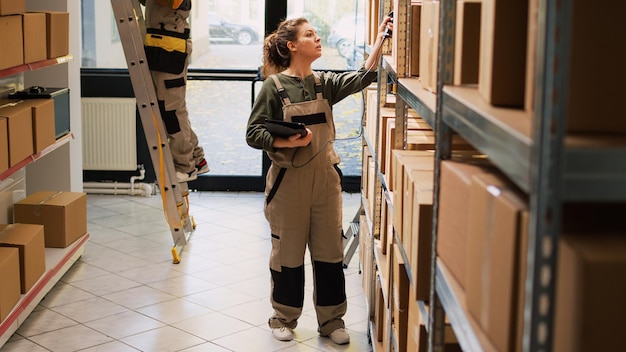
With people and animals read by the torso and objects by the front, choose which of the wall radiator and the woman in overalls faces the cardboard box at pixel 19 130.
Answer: the wall radiator

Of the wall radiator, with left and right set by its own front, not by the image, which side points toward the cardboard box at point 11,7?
front

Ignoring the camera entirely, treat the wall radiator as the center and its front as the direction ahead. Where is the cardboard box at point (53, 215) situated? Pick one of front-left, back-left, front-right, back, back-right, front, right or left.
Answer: front

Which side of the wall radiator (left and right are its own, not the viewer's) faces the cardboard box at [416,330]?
front

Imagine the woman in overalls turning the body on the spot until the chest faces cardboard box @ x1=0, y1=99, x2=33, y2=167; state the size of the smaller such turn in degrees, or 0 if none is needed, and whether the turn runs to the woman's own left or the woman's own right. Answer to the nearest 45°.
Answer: approximately 135° to the woman's own right

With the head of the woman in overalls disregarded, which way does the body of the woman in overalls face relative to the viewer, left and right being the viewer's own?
facing the viewer and to the right of the viewer

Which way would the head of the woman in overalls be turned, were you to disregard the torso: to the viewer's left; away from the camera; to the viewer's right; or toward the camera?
to the viewer's right

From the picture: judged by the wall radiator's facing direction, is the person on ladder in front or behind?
in front

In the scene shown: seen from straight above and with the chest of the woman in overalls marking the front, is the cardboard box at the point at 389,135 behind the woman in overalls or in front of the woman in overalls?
in front

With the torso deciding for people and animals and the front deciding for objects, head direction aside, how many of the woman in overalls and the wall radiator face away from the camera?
0

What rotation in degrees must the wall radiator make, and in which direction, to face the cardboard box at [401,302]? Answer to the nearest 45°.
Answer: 0° — it already faces it

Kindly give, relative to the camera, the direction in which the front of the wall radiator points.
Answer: facing the viewer

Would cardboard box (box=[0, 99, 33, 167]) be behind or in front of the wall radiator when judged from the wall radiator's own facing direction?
in front
